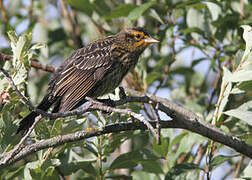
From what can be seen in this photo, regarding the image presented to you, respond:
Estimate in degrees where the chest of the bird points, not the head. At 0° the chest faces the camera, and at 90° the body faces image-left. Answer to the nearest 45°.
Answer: approximately 270°

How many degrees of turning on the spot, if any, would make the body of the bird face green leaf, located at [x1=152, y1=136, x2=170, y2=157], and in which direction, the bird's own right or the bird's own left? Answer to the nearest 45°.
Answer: approximately 45° to the bird's own right

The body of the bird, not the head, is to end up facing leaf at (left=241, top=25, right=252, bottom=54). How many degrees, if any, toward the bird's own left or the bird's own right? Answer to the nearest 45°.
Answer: approximately 45° to the bird's own right

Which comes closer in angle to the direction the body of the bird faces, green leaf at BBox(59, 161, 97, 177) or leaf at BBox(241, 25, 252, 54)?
the leaf

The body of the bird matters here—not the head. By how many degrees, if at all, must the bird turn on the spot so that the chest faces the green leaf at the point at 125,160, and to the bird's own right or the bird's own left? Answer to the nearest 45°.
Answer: approximately 90° to the bird's own right

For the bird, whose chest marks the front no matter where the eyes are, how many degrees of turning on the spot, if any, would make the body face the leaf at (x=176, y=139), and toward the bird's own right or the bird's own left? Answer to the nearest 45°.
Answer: approximately 45° to the bird's own right
